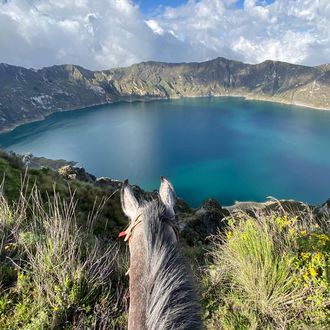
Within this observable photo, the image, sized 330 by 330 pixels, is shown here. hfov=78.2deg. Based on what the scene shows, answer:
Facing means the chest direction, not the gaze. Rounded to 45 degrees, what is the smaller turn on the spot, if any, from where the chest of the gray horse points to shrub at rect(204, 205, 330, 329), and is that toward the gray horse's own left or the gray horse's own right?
approximately 45° to the gray horse's own right

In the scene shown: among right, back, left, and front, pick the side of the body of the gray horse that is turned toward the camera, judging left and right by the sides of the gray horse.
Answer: back

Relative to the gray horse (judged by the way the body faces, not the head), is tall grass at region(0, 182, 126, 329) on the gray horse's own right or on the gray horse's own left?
on the gray horse's own left
